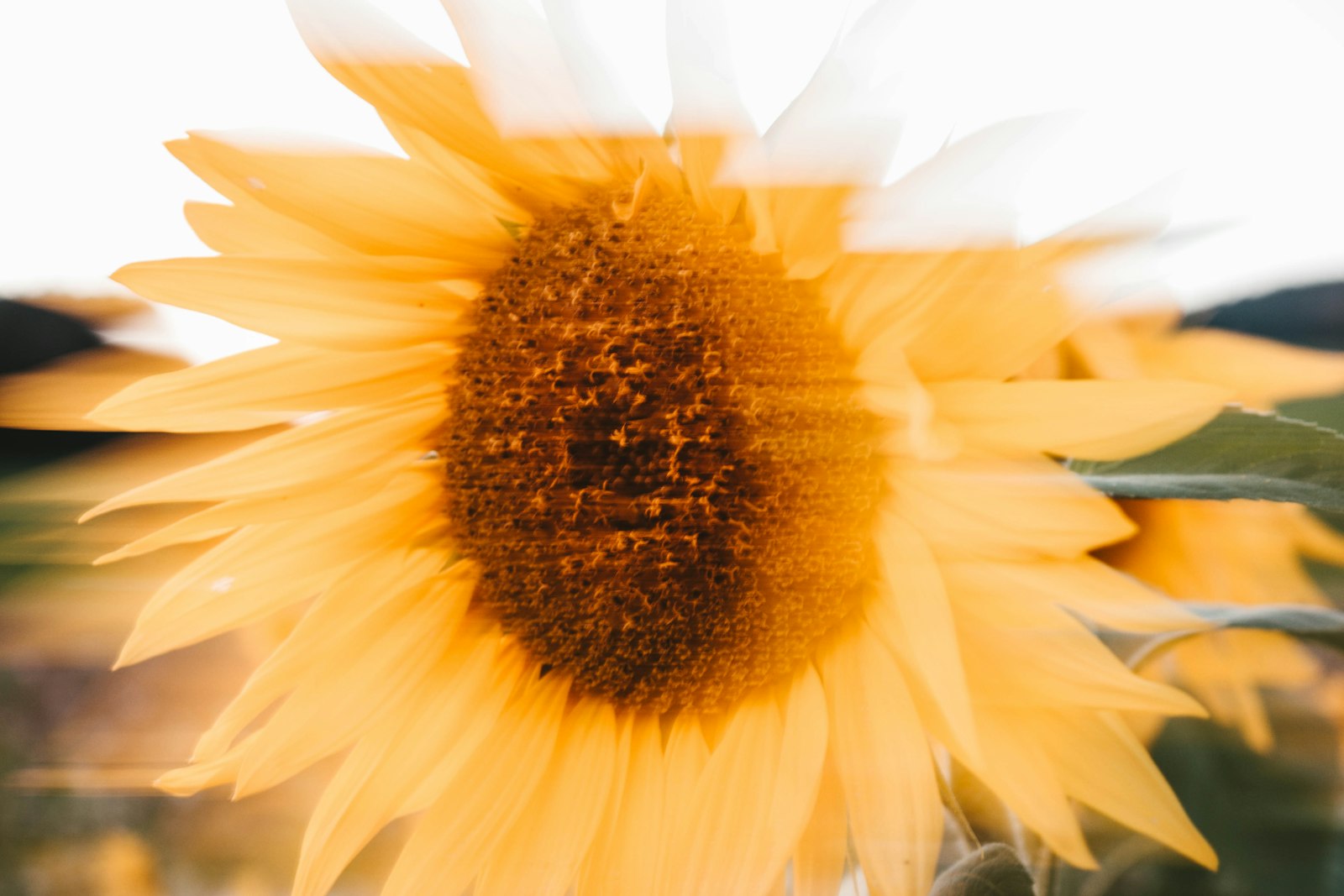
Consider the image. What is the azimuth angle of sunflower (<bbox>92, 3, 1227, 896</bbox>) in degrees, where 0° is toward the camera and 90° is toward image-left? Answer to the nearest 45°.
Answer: approximately 0°
